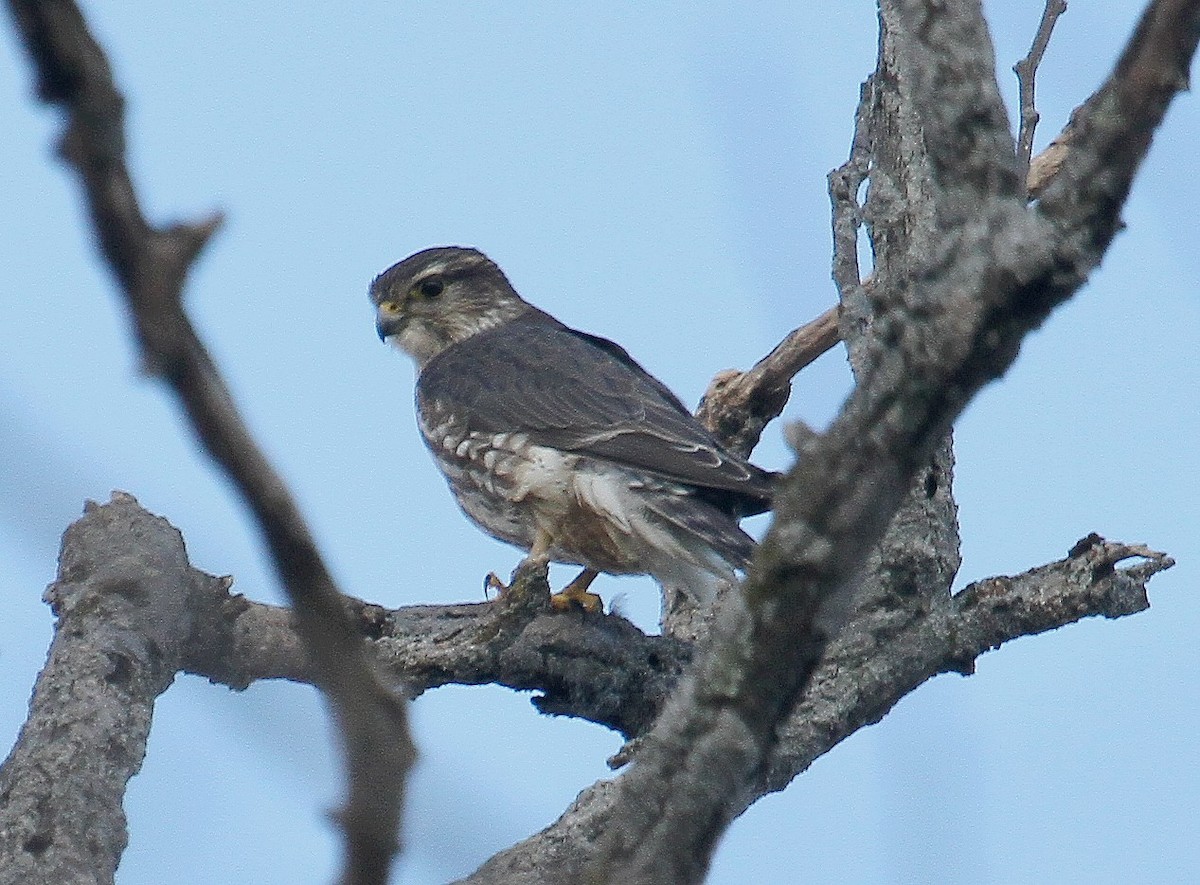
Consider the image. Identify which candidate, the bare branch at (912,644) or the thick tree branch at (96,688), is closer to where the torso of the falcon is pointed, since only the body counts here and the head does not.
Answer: the thick tree branch

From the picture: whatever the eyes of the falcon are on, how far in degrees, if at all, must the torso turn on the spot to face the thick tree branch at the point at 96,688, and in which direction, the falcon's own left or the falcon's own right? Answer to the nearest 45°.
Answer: approximately 45° to the falcon's own left

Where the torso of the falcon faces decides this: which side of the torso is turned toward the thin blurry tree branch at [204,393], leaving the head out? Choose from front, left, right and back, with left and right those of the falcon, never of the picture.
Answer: left

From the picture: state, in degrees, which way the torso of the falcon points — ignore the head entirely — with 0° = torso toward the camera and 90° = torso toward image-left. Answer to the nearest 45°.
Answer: approximately 90°

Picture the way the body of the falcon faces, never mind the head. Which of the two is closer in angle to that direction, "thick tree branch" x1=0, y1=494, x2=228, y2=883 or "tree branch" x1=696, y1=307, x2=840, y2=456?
the thick tree branch

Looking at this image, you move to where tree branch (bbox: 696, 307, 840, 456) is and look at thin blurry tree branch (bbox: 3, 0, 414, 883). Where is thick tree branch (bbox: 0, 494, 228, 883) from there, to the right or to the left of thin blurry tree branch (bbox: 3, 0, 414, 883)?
right

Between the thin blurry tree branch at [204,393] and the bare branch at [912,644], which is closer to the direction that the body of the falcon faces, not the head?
the thin blurry tree branch

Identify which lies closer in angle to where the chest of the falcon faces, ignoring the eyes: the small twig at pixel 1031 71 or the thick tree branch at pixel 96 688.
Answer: the thick tree branch
